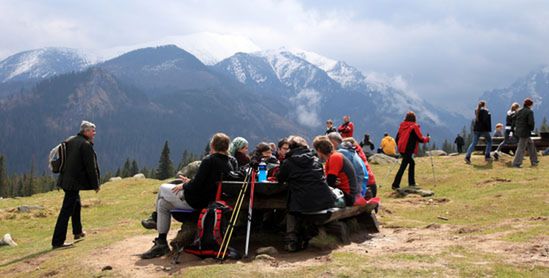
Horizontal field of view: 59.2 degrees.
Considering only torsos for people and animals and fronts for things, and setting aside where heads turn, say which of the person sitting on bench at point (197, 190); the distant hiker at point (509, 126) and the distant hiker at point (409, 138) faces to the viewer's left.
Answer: the person sitting on bench

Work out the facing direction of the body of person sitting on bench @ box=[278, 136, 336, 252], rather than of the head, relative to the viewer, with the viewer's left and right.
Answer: facing away from the viewer and to the left of the viewer

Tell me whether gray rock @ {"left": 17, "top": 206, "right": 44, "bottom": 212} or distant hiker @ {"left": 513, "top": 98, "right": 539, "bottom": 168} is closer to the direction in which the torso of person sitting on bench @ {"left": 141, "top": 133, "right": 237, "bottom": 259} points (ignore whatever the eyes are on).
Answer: the gray rock

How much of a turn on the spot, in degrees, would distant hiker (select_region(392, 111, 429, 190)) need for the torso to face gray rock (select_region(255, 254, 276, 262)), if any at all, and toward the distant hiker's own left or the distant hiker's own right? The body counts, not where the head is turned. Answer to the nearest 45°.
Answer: approximately 135° to the distant hiker's own right

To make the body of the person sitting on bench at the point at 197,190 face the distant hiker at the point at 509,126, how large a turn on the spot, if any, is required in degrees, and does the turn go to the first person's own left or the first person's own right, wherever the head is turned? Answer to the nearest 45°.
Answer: approximately 135° to the first person's own right

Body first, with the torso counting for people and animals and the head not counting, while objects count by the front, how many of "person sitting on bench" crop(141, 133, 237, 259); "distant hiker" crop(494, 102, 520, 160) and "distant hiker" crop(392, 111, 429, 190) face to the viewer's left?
1

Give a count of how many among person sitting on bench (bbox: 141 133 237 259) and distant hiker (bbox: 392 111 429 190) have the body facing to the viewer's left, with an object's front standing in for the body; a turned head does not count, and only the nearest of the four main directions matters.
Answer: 1

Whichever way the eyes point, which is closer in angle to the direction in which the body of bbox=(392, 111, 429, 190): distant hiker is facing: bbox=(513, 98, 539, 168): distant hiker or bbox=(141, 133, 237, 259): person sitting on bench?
the distant hiker

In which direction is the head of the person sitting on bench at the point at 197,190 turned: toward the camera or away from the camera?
away from the camera

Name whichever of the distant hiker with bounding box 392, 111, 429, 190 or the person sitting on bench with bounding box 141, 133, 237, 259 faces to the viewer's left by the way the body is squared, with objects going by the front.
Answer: the person sitting on bench
